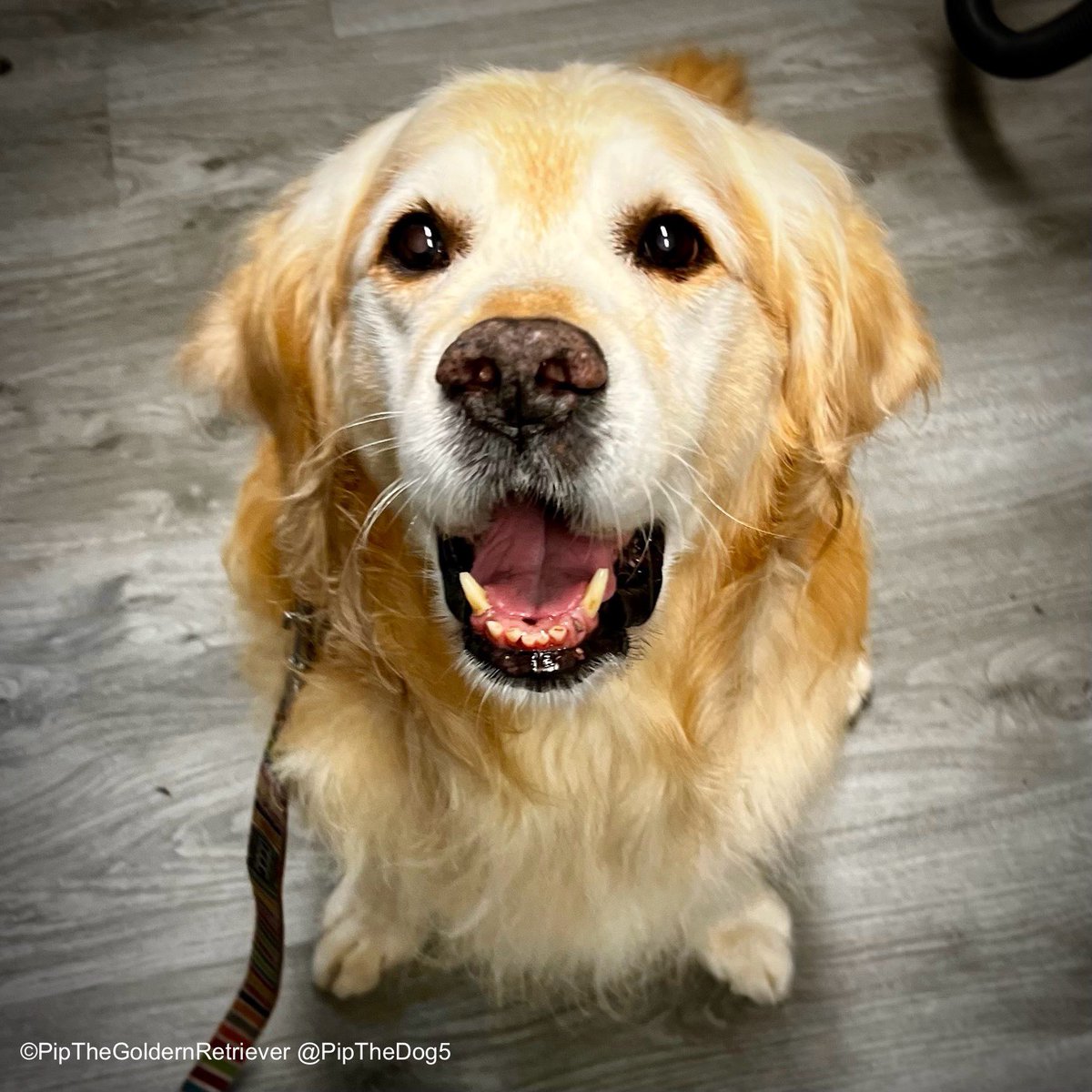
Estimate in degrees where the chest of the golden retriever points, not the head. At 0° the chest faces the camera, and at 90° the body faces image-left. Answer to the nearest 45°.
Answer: approximately 0°
